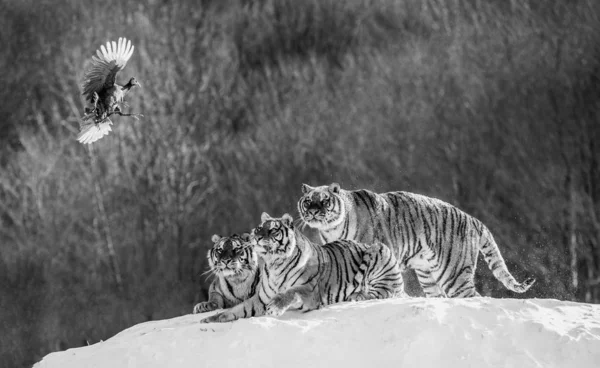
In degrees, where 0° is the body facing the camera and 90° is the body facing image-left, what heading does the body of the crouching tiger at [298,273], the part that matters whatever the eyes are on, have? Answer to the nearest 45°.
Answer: approximately 45°

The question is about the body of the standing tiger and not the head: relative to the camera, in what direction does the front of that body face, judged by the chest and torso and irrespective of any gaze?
to the viewer's left

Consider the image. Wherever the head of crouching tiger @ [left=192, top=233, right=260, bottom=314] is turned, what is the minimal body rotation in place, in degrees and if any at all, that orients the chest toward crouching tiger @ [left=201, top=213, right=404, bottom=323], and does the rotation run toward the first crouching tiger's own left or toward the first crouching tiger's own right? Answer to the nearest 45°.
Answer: approximately 90° to the first crouching tiger's own left

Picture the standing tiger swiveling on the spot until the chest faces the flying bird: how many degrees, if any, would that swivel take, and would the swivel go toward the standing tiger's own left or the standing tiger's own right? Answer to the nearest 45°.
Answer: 0° — it already faces it

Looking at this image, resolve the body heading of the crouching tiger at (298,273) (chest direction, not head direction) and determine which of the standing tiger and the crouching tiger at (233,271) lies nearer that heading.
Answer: the crouching tiger

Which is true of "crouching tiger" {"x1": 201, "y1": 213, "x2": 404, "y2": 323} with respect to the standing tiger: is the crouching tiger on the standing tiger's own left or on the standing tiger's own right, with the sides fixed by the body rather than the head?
on the standing tiger's own left

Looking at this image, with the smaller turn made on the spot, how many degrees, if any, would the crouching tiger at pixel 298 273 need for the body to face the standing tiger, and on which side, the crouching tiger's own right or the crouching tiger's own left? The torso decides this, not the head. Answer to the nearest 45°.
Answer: approximately 180°

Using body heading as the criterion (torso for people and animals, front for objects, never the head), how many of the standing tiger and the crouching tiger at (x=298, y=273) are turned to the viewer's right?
0

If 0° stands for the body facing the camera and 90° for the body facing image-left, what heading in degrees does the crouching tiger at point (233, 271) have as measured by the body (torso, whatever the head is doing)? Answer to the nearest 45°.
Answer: approximately 45°
